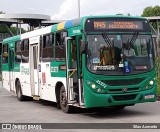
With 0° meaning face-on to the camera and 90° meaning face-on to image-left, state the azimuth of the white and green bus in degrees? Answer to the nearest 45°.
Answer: approximately 315°
